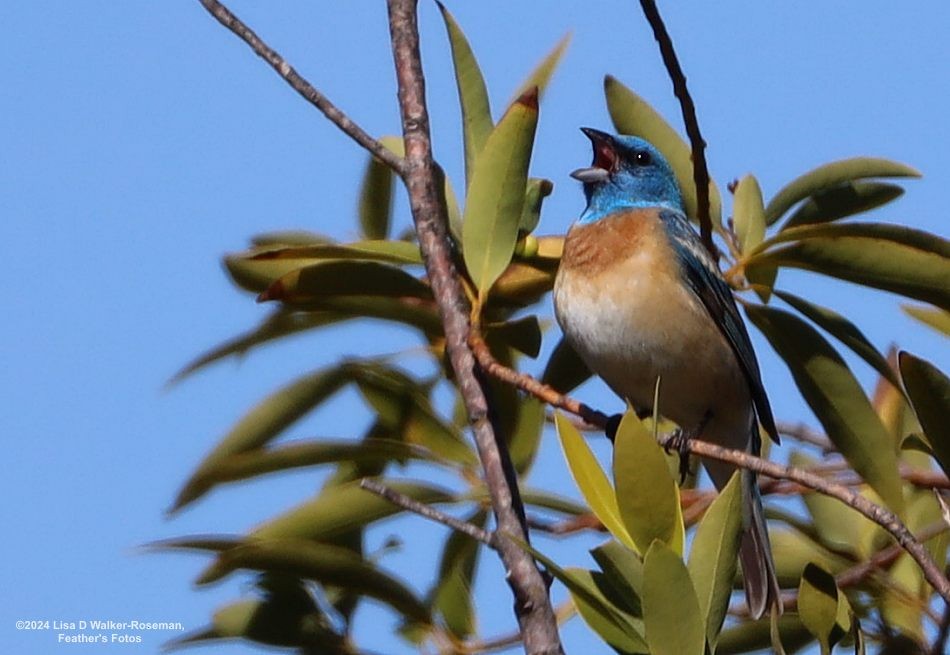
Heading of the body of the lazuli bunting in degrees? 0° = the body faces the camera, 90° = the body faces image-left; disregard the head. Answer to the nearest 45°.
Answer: approximately 45°
